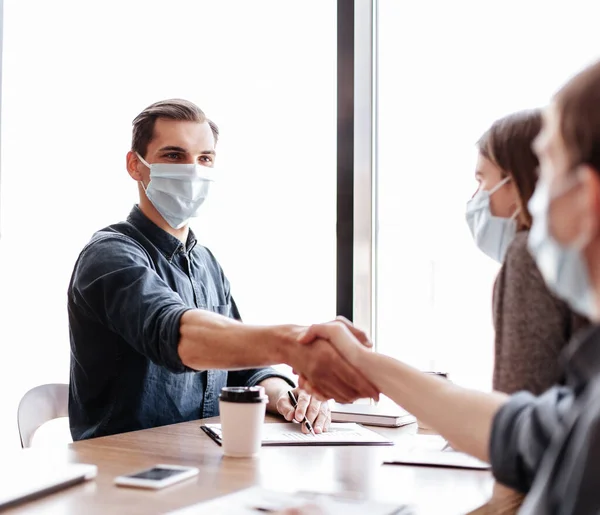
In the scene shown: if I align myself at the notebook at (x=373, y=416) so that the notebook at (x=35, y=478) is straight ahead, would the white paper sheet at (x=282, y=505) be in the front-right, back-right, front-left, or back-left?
front-left

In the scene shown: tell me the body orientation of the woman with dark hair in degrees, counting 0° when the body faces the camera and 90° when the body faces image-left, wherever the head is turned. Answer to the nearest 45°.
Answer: approximately 90°

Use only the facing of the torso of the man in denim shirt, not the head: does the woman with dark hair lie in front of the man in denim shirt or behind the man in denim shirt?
in front

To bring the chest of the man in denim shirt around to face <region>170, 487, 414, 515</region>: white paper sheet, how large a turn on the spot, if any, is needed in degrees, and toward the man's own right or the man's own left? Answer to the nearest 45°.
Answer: approximately 45° to the man's own right

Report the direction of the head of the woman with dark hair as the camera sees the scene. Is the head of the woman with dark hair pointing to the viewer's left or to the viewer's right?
to the viewer's left

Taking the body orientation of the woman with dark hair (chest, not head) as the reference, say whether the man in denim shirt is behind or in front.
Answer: in front

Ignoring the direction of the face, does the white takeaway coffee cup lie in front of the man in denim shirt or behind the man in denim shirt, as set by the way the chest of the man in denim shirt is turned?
in front

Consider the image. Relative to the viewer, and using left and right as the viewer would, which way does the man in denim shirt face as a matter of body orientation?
facing the viewer and to the right of the viewer

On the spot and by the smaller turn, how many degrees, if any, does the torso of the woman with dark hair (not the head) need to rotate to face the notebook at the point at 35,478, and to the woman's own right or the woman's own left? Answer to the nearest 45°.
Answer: approximately 45° to the woman's own left

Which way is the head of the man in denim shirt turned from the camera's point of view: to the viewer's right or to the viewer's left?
to the viewer's right

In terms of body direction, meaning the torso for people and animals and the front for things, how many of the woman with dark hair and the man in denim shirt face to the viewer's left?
1
